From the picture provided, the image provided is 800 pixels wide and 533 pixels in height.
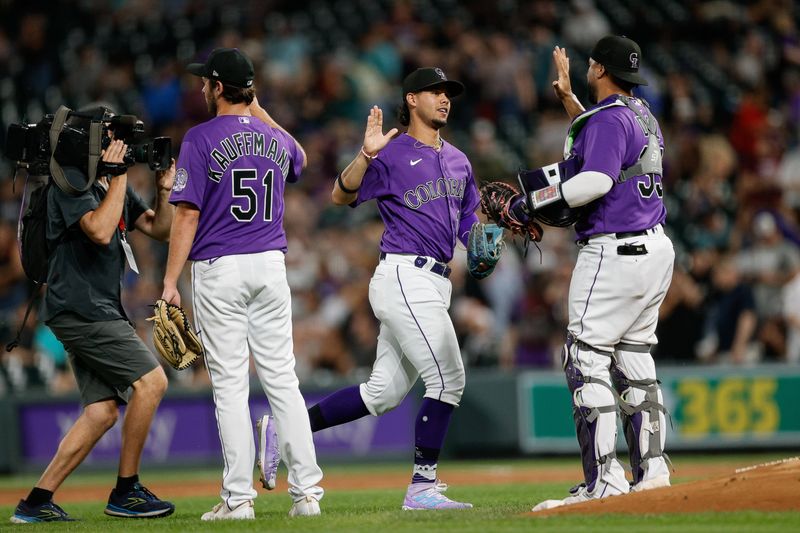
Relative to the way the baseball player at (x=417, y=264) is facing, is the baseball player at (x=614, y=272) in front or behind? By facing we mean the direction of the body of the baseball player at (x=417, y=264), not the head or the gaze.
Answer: in front

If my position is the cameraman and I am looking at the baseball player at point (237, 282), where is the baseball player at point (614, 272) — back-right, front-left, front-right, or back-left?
front-left

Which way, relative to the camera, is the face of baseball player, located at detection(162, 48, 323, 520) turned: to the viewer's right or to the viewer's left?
to the viewer's left

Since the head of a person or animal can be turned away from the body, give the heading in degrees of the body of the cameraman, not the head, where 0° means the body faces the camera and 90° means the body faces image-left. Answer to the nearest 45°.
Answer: approximately 270°

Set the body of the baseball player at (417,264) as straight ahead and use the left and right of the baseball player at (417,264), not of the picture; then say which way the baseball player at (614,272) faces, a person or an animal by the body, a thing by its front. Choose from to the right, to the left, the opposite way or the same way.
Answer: the opposite way

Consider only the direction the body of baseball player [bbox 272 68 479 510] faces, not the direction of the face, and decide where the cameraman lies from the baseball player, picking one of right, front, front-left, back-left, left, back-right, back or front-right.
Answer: back-right

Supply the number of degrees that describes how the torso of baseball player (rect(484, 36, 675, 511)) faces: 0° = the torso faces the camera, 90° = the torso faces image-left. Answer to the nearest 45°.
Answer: approximately 135°

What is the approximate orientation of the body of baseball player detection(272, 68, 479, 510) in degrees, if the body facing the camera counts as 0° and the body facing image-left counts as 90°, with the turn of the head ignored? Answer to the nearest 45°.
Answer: approximately 315°

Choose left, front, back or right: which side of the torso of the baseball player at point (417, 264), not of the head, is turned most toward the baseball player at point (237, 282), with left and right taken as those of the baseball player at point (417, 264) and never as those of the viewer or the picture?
right

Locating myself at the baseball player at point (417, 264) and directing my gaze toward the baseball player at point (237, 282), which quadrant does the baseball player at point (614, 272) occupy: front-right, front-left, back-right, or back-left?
back-left

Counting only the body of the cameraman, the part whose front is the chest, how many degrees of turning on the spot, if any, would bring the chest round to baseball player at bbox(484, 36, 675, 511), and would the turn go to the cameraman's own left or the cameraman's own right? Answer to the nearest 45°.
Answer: approximately 45° to the cameraman's own right

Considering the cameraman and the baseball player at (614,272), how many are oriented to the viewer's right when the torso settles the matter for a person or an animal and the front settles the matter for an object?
1
